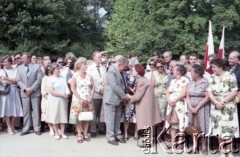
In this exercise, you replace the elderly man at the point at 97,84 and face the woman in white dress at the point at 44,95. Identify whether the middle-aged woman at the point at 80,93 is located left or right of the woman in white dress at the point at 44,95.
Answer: left

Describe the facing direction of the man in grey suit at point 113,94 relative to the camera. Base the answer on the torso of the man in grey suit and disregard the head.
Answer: to the viewer's right

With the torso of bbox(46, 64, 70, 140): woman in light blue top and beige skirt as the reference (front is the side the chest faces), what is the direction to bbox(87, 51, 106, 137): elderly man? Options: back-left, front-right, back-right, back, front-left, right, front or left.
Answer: front-left

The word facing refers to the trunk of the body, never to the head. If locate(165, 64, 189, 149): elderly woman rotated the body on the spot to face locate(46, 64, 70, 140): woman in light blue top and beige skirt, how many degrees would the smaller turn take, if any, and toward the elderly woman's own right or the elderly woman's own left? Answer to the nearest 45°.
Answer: approximately 45° to the elderly woman's own right

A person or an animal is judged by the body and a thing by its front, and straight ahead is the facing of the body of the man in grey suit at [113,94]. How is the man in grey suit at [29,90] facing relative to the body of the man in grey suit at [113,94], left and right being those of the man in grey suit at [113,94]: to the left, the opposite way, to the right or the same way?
to the right

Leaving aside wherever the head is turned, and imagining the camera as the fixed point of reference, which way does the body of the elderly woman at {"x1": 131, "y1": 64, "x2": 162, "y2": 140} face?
to the viewer's left

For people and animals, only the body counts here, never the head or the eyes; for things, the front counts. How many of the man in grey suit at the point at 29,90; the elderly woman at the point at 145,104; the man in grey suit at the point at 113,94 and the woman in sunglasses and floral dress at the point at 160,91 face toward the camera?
2

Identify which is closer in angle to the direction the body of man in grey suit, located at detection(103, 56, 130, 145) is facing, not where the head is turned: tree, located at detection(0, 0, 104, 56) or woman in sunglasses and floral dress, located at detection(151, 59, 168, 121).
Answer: the woman in sunglasses and floral dress

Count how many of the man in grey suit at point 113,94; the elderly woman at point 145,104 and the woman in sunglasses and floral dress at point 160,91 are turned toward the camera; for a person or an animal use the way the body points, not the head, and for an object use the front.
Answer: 1

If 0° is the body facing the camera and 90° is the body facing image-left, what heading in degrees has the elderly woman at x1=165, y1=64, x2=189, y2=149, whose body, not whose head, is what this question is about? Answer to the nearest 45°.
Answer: approximately 45°

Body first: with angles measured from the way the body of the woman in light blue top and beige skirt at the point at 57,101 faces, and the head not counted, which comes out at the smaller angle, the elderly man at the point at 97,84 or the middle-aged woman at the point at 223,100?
the middle-aged woman

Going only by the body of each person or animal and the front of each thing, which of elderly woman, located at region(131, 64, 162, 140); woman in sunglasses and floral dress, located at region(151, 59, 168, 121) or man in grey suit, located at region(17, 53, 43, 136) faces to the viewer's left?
elderly woman, located at region(131, 64, 162, 140)

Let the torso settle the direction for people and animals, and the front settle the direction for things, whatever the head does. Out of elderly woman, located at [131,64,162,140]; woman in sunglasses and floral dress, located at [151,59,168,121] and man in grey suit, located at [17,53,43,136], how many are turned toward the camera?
2

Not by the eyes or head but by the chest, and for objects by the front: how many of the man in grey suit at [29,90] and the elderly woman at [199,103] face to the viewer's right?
0

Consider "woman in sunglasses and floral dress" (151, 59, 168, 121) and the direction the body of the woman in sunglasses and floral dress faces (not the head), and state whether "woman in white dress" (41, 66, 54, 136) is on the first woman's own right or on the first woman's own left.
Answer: on the first woman's own right

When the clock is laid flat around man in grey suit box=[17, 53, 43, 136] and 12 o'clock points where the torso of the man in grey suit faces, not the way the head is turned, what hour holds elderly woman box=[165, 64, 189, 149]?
The elderly woman is roughly at 10 o'clock from the man in grey suit.
